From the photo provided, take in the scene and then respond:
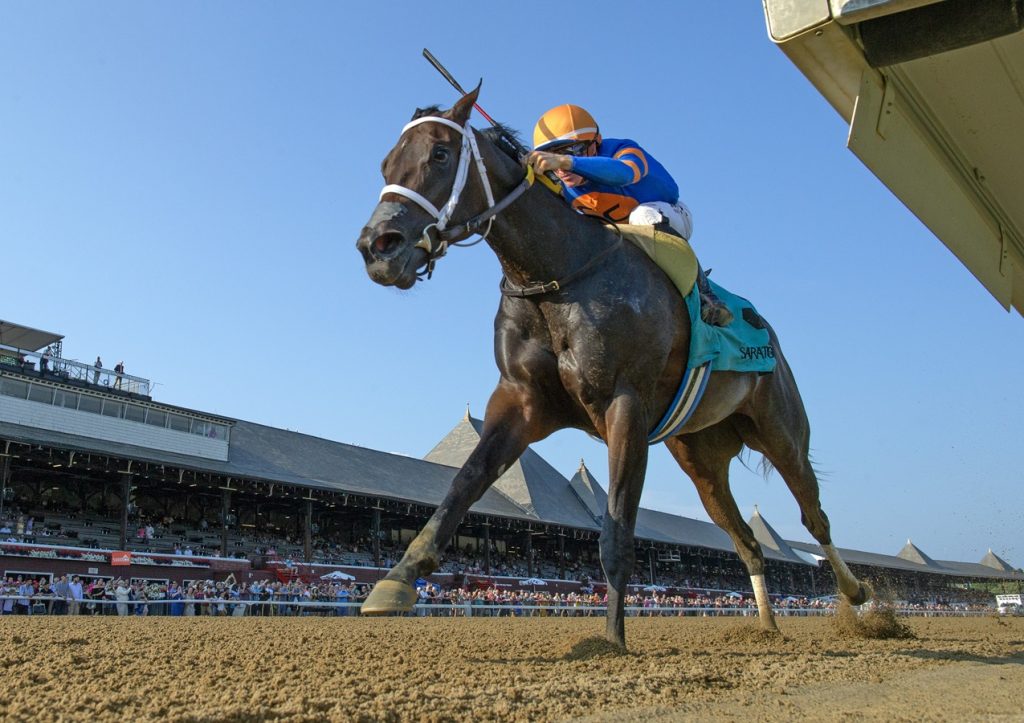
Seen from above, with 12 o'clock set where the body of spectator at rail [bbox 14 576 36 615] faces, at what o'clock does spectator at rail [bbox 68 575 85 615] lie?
spectator at rail [bbox 68 575 85 615] is roughly at 9 o'clock from spectator at rail [bbox 14 576 36 615].

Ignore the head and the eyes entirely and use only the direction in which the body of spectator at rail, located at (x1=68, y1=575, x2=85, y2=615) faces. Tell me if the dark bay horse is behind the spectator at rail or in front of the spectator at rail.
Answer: in front

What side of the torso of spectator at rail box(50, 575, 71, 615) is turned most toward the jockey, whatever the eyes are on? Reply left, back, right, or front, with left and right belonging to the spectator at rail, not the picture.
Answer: front

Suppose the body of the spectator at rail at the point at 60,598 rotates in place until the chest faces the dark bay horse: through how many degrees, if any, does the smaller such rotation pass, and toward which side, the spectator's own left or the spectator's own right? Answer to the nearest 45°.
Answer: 0° — they already face it

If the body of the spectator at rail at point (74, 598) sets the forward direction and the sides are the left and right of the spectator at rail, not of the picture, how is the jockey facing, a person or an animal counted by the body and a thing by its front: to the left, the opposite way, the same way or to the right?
to the right

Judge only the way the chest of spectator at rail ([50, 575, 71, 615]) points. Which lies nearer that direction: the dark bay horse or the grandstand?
the dark bay horse

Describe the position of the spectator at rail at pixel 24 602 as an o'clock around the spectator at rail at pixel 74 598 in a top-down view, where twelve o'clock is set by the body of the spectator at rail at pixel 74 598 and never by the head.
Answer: the spectator at rail at pixel 24 602 is roughly at 3 o'clock from the spectator at rail at pixel 74 598.

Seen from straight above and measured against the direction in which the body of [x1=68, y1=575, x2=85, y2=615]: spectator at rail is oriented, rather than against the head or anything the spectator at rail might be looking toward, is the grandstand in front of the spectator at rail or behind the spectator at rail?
behind

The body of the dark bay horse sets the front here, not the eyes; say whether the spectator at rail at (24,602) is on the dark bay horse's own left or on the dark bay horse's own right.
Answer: on the dark bay horse's own right

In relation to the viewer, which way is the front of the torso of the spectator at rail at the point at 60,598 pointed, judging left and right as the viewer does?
facing the viewer

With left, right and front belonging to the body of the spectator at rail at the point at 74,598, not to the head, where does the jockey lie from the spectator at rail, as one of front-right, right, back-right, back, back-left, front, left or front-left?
front

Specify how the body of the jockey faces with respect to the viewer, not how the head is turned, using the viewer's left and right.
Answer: facing the viewer and to the left of the viewer

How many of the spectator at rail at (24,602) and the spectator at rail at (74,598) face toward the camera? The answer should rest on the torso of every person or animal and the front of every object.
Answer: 2

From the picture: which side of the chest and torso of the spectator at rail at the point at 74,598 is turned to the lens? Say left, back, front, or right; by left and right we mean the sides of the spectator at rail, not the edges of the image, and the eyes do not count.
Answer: front

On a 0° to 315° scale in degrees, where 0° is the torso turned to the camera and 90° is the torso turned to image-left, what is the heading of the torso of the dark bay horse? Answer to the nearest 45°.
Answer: approximately 45°

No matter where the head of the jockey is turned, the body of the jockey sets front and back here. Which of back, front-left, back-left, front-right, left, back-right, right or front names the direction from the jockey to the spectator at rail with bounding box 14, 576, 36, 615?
right
